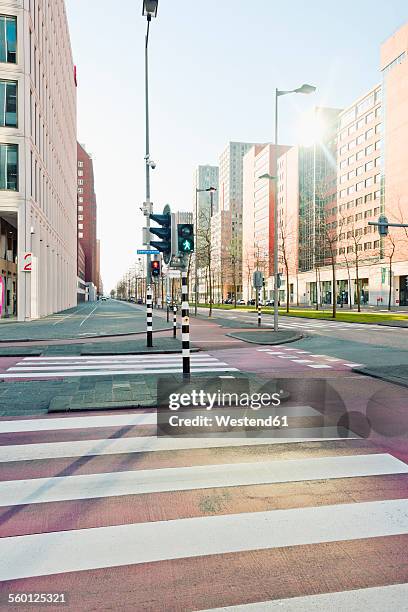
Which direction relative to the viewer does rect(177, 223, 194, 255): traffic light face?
toward the camera

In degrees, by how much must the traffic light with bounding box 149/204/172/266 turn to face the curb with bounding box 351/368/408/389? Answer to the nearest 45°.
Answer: approximately 135° to its left

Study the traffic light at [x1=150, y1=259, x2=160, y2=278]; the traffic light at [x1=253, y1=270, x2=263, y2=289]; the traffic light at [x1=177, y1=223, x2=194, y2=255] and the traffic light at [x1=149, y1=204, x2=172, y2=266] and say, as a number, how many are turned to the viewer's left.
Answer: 1
